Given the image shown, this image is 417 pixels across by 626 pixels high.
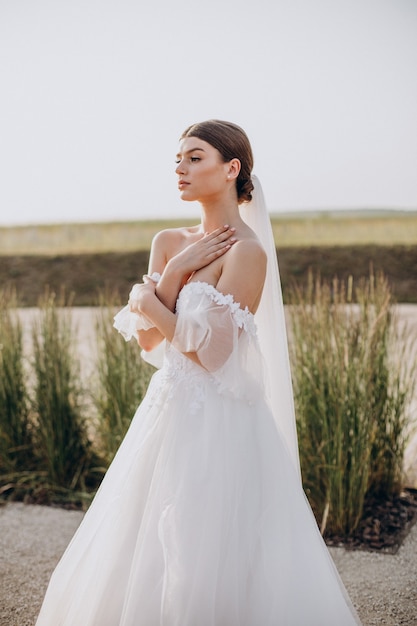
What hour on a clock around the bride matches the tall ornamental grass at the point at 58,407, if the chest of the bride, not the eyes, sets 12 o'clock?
The tall ornamental grass is roughly at 4 o'clock from the bride.

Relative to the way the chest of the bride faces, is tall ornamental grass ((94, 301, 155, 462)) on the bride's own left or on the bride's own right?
on the bride's own right

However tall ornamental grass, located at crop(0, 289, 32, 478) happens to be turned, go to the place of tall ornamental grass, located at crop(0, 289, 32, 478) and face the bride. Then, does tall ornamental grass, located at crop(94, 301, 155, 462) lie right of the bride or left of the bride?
left

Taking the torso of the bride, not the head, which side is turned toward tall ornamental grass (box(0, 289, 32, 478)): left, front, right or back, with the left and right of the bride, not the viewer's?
right

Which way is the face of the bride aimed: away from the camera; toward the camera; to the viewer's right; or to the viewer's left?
to the viewer's left

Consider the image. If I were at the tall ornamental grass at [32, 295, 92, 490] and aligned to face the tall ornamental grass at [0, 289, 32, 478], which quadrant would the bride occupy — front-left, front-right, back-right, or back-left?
back-left

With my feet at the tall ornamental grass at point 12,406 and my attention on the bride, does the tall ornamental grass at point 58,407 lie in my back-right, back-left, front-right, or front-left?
front-left

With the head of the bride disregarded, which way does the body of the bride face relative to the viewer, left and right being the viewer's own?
facing the viewer and to the left of the viewer
